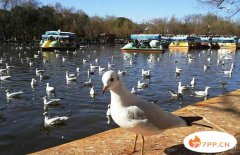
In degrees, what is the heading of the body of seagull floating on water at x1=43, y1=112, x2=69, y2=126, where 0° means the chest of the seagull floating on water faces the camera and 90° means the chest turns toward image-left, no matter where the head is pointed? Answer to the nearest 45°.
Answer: approximately 90°

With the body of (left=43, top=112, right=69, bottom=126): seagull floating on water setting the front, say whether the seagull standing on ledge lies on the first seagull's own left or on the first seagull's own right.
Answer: on the first seagull's own left
